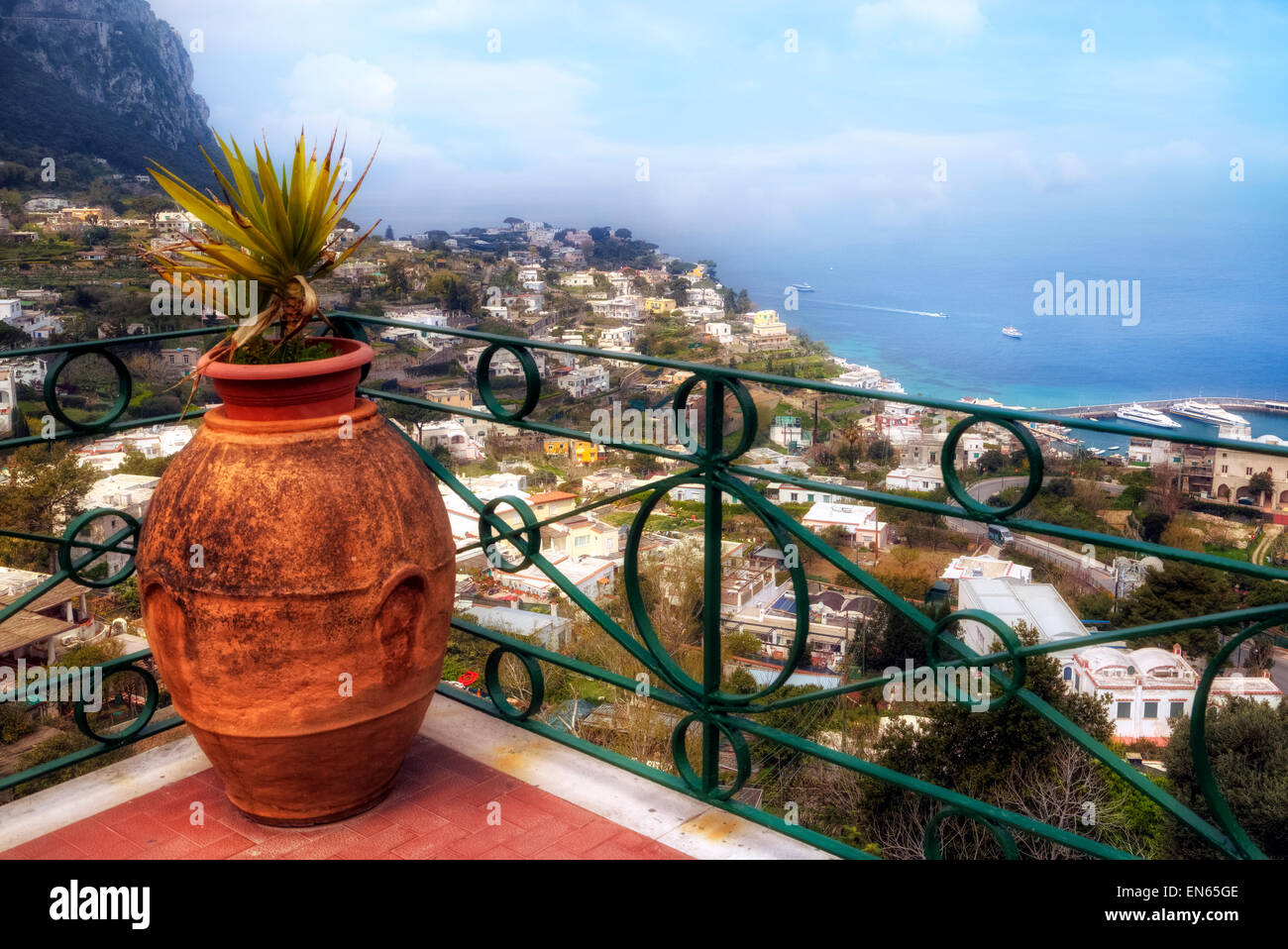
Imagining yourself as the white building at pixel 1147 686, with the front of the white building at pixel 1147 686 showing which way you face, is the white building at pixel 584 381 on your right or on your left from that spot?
on your right

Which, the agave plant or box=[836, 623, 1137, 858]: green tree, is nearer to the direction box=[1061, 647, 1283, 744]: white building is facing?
the agave plant

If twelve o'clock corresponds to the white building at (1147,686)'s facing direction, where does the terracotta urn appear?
The terracotta urn is roughly at 12 o'clock from the white building.

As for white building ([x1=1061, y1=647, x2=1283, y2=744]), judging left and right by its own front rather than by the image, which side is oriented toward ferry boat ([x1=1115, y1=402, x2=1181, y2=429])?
back

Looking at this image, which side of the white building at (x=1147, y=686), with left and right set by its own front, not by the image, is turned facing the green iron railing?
front

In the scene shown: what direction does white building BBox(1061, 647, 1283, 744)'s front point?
toward the camera
